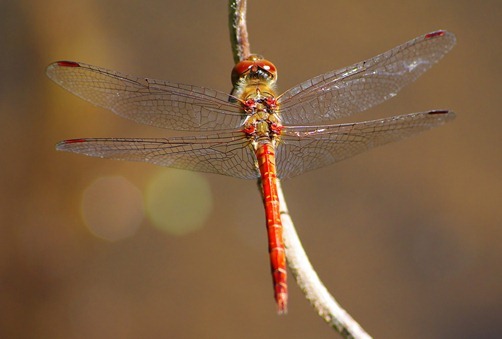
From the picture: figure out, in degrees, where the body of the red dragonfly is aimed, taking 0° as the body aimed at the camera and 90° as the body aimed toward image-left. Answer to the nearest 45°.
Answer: approximately 180°
